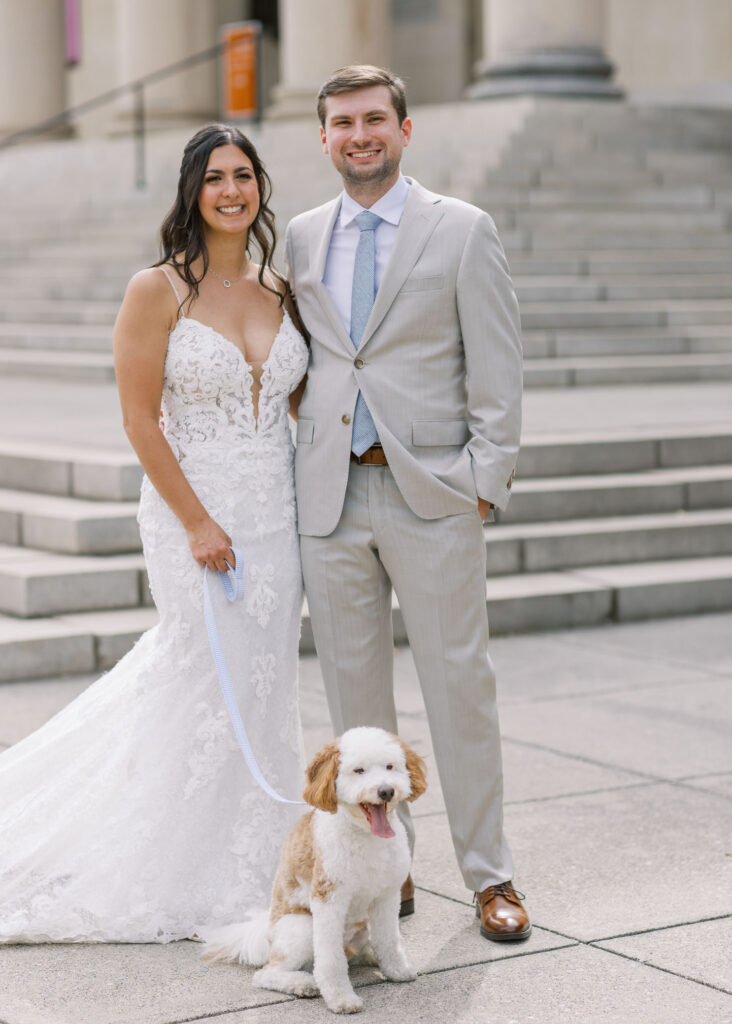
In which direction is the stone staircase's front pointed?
toward the camera

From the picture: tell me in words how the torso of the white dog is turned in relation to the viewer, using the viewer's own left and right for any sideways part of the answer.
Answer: facing the viewer and to the right of the viewer

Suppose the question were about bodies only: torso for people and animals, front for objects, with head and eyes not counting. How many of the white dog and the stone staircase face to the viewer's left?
0

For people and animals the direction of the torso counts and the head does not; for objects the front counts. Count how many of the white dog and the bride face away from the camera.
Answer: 0

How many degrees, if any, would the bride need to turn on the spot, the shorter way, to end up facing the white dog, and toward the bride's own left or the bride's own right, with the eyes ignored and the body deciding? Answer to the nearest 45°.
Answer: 0° — they already face it

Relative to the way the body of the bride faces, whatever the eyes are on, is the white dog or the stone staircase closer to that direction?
the white dog

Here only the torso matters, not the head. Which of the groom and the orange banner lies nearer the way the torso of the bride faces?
the groom

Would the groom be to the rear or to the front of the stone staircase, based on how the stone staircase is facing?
to the front

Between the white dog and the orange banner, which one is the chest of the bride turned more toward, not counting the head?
the white dog

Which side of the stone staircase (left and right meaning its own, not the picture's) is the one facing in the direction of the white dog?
front

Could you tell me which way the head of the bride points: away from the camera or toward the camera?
toward the camera

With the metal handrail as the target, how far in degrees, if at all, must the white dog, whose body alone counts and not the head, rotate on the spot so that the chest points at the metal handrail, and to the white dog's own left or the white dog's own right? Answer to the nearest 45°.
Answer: approximately 135° to the white dog's own left

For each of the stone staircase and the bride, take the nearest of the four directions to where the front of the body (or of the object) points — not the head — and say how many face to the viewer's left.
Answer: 0

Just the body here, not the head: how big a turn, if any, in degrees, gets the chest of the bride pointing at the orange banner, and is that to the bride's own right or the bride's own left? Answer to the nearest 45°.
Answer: approximately 135° to the bride's own left
